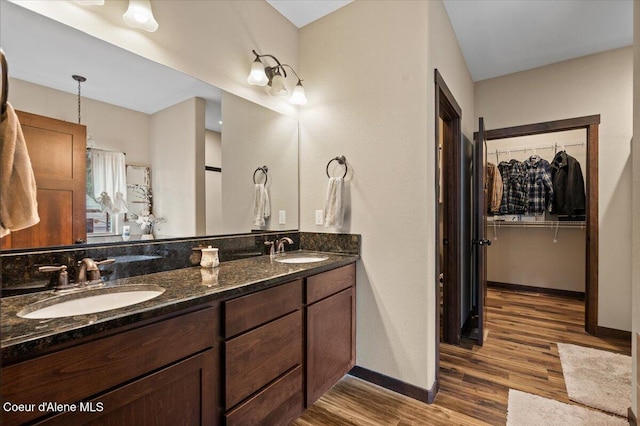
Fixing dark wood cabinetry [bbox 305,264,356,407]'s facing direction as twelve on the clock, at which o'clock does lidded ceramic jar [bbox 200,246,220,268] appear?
The lidded ceramic jar is roughly at 4 o'clock from the dark wood cabinetry.

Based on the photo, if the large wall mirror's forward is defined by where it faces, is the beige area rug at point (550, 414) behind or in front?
in front

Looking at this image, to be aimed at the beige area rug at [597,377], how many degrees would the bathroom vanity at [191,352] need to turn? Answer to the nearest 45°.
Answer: approximately 45° to its left

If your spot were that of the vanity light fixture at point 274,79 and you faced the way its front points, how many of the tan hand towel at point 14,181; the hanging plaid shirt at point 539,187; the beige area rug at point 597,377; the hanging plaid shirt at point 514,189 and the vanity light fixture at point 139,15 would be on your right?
2

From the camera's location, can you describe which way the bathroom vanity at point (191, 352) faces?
facing the viewer and to the right of the viewer

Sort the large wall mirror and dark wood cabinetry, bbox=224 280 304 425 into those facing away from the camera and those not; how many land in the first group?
0

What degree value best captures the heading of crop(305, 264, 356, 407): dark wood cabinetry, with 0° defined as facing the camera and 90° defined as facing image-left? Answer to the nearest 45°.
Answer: approximately 315°

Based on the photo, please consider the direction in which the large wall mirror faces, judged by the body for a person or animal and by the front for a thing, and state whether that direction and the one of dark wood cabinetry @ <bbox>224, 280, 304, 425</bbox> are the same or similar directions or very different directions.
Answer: same or similar directions

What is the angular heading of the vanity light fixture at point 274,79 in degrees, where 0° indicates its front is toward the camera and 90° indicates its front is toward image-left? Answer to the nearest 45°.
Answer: approximately 315°

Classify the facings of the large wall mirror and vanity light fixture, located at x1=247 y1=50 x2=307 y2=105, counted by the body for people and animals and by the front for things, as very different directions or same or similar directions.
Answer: same or similar directions

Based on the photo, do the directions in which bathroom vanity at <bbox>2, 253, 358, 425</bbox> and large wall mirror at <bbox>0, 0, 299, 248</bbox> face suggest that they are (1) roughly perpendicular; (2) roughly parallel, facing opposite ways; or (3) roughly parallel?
roughly parallel

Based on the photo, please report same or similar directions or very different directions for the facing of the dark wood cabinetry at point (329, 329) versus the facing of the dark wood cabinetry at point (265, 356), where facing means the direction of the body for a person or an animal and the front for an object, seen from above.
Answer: same or similar directions

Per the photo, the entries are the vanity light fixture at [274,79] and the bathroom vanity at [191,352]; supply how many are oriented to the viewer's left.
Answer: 0

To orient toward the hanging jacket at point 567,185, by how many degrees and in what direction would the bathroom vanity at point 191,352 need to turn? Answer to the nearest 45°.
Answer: approximately 45° to its left

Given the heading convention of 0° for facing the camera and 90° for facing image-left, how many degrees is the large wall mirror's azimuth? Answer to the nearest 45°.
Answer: approximately 315°
